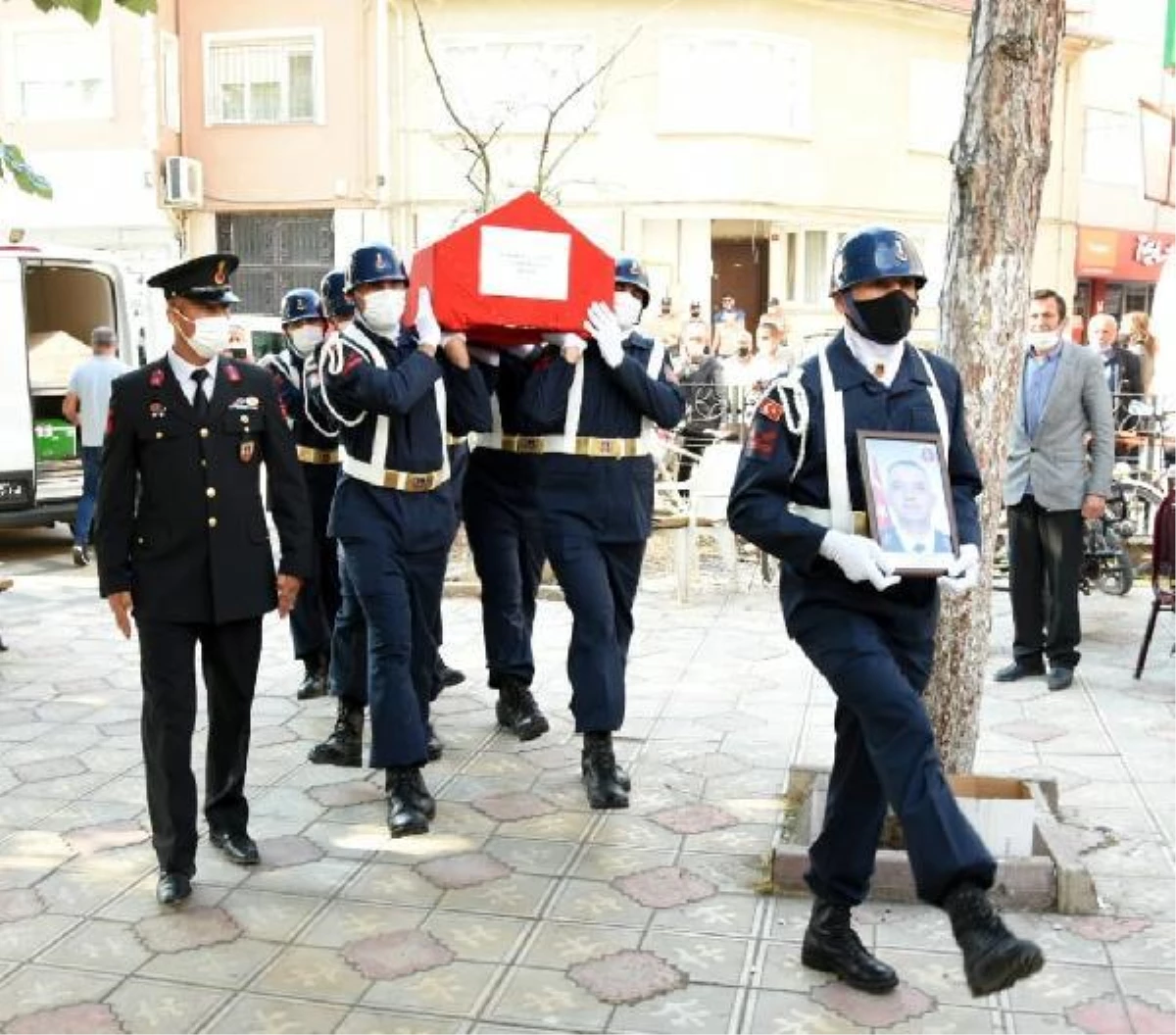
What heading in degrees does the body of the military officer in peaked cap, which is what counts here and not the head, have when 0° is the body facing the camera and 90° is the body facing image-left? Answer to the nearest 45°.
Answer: approximately 0°

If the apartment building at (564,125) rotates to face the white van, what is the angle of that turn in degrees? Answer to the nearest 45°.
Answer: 0° — it already faces it

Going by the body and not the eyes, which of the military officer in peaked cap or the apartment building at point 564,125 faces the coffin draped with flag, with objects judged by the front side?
the apartment building

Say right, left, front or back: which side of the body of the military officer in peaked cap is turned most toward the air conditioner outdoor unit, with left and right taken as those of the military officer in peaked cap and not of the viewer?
back

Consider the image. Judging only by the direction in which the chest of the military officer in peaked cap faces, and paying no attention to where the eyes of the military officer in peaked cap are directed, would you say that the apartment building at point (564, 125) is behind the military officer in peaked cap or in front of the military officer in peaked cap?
behind

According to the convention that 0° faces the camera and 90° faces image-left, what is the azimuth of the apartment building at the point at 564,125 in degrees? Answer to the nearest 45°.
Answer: approximately 0°

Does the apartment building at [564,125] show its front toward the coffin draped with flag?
yes

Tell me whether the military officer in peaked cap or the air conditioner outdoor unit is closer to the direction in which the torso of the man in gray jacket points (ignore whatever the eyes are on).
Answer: the military officer in peaked cap

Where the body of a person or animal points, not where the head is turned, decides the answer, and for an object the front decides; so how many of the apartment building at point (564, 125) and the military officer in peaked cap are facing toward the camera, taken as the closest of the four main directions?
2

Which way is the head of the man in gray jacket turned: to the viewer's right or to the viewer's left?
to the viewer's left
